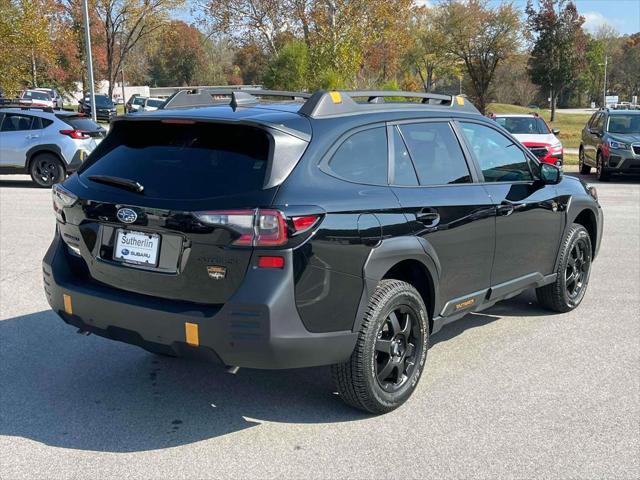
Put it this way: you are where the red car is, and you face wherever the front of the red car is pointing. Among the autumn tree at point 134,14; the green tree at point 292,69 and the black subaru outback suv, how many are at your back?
2

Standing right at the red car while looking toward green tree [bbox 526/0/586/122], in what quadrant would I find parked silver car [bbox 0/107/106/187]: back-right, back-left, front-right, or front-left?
back-left

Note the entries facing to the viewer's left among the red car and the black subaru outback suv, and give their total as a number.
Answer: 0

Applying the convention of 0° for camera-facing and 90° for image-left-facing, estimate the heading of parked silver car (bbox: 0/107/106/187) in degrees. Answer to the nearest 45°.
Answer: approximately 135°

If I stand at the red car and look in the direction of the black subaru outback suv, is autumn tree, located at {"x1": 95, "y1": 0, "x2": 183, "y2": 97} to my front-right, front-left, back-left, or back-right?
back-right

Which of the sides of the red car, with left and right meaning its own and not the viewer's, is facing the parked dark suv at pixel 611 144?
left

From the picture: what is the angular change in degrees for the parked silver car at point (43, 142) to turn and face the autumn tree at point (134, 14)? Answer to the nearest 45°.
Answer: approximately 45° to its right

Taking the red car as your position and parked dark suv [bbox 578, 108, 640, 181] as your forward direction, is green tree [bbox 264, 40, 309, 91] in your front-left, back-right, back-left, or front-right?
back-left

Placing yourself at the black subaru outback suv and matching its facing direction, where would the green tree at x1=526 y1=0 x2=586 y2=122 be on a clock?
The green tree is roughly at 11 o'clock from the black subaru outback suv.

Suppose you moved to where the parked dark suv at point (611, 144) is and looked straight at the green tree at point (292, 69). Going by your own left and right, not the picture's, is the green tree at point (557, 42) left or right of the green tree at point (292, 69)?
right

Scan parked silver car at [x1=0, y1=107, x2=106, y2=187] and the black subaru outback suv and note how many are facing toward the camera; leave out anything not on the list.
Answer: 0

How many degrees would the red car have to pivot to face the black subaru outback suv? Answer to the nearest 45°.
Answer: approximately 45° to its right

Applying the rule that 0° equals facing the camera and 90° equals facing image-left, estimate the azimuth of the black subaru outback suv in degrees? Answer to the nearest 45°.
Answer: approximately 225°

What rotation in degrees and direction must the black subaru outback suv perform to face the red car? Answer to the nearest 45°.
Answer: approximately 45° to its left

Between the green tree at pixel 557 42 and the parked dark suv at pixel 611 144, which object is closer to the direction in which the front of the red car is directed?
the parked dark suv

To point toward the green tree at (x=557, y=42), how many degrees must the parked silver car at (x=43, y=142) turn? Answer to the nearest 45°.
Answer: approximately 90° to its right

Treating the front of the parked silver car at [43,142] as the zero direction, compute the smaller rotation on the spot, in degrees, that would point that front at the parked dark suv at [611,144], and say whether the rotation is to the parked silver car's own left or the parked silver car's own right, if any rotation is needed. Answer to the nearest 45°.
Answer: approximately 135° to the parked silver car's own right
